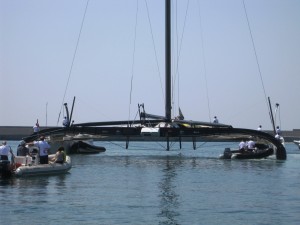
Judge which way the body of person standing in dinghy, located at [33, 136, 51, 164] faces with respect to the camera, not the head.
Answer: away from the camera

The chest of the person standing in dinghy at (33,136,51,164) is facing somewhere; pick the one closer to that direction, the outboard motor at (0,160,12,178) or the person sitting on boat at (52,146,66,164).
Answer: the person sitting on boat

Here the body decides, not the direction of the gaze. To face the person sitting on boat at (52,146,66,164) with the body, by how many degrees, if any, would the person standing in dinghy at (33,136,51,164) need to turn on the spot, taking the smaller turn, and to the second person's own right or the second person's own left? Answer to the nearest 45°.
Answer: approximately 45° to the second person's own right
